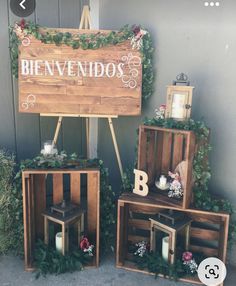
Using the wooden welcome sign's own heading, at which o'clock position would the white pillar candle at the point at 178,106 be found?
The white pillar candle is roughly at 10 o'clock from the wooden welcome sign.

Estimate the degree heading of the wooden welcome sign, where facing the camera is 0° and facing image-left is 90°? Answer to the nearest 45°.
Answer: approximately 0°
